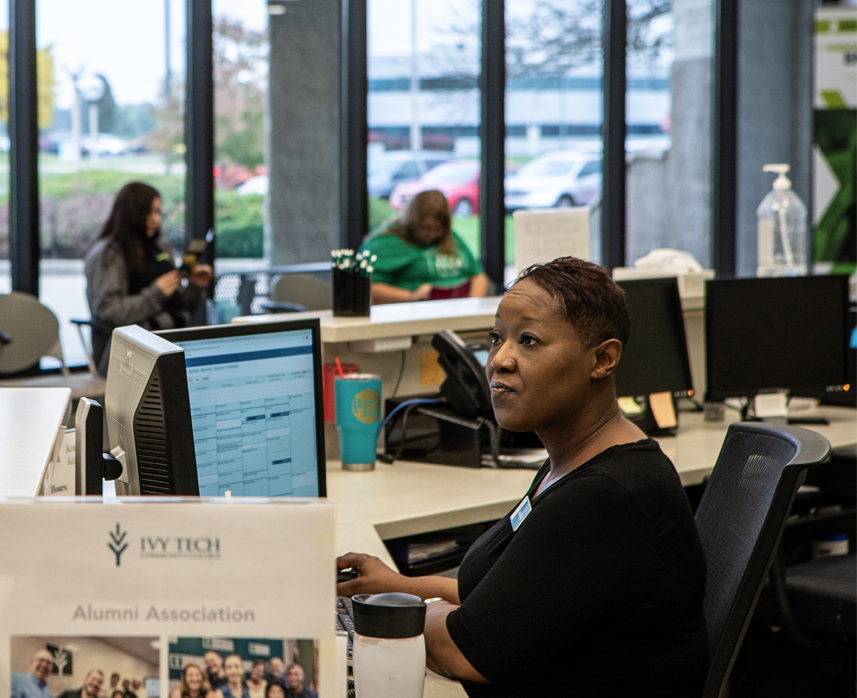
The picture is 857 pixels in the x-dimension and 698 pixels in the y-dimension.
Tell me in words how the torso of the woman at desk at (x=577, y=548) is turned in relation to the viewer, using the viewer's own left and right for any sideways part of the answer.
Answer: facing to the left of the viewer

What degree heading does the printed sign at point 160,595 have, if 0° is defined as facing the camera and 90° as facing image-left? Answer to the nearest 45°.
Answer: approximately 0°

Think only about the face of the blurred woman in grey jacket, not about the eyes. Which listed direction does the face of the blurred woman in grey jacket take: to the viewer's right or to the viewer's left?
to the viewer's right

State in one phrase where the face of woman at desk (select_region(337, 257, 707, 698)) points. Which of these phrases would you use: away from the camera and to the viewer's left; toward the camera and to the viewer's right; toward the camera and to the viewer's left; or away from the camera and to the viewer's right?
toward the camera and to the viewer's left

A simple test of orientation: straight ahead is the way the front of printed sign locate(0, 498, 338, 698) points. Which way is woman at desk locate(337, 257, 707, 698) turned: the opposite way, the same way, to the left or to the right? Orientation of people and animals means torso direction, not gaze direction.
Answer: to the right

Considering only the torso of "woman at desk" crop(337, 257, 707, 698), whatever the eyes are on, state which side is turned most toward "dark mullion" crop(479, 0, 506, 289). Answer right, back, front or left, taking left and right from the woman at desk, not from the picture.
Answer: right

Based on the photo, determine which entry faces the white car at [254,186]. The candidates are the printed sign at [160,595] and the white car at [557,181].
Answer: the white car at [557,181]

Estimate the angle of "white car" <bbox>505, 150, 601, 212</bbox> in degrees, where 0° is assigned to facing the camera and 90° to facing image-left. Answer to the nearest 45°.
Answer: approximately 45°

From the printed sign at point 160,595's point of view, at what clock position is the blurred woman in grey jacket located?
The blurred woman in grey jacket is roughly at 6 o'clock from the printed sign.

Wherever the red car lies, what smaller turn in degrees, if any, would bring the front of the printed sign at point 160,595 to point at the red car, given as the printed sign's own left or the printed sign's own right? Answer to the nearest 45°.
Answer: approximately 180°

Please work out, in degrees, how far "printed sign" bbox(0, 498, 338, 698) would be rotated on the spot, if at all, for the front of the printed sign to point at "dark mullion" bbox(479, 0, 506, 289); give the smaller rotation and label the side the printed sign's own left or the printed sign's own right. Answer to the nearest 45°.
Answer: approximately 180°

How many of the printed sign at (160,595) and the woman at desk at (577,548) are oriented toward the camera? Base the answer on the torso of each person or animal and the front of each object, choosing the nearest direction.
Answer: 1
